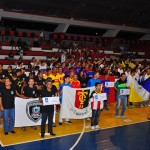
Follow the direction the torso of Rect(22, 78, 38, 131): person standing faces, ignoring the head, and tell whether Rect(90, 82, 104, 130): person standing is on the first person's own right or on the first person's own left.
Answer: on the first person's own left

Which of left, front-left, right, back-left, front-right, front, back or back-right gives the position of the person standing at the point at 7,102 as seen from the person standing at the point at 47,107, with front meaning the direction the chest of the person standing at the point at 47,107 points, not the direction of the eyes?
back-right

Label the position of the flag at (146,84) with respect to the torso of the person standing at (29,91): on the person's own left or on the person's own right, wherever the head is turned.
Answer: on the person's own left

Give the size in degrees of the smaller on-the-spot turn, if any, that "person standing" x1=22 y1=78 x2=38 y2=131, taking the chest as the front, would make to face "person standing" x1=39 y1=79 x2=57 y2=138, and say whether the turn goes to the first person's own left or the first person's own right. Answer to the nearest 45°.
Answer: approximately 45° to the first person's own left

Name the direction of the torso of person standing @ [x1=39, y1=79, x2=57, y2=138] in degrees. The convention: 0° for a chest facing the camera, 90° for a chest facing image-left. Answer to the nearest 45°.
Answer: approximately 315°

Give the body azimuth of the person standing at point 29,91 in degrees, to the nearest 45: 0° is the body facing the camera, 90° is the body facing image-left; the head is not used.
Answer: approximately 0°

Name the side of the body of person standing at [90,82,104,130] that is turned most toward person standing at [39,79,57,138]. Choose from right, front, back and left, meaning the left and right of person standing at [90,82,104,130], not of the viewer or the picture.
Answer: right
